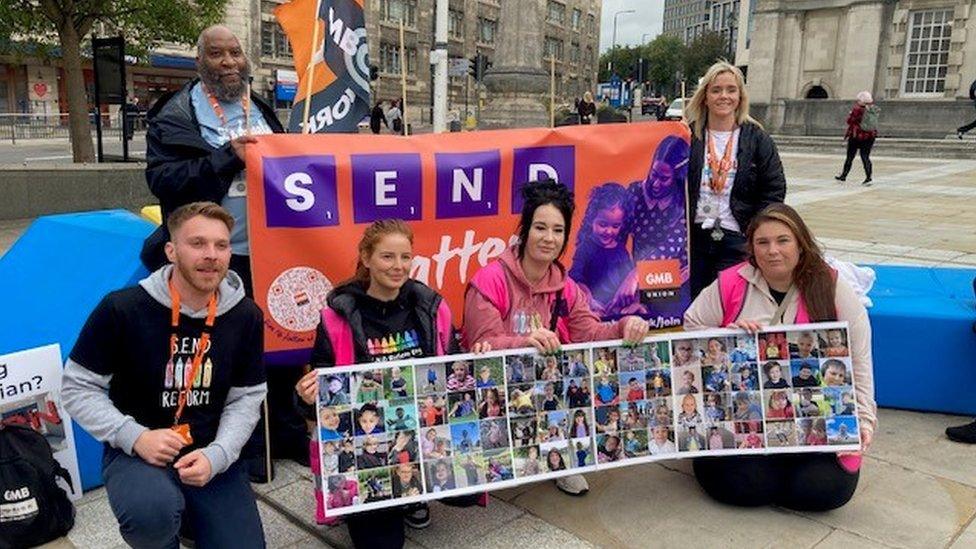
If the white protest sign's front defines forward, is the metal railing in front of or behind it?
behind

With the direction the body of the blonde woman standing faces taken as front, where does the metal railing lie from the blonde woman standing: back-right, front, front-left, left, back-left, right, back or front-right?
back-right

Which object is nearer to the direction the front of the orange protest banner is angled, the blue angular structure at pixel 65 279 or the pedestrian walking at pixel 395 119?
the blue angular structure

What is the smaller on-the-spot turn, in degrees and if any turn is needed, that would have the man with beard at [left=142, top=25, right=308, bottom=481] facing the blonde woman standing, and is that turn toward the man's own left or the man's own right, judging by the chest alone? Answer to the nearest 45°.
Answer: approximately 45° to the man's own left

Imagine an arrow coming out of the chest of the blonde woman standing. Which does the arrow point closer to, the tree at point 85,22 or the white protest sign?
the white protest sign

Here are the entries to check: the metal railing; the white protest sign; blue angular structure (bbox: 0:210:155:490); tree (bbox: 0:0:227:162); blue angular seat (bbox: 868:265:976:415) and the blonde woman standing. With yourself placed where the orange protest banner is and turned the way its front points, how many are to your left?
2

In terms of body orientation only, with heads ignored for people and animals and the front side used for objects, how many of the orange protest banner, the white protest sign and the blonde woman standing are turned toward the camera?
3

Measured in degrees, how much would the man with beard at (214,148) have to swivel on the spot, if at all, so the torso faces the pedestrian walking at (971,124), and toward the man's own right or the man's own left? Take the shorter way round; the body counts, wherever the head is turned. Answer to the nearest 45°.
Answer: approximately 90° to the man's own left

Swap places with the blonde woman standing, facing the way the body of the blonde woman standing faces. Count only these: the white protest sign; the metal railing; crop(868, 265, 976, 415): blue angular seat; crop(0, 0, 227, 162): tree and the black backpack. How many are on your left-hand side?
1

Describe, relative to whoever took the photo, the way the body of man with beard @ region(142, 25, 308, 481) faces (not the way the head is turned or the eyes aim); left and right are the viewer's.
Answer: facing the viewer and to the right of the viewer

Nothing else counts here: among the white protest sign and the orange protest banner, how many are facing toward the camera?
2

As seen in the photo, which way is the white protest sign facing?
toward the camera

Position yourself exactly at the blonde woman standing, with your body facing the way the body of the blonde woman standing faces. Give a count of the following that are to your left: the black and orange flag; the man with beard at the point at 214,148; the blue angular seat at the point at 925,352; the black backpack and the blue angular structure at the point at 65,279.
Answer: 1

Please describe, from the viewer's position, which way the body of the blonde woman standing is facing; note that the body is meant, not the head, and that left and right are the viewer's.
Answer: facing the viewer

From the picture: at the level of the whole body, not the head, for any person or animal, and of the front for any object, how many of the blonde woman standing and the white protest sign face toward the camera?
2

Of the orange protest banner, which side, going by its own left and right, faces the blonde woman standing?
left
